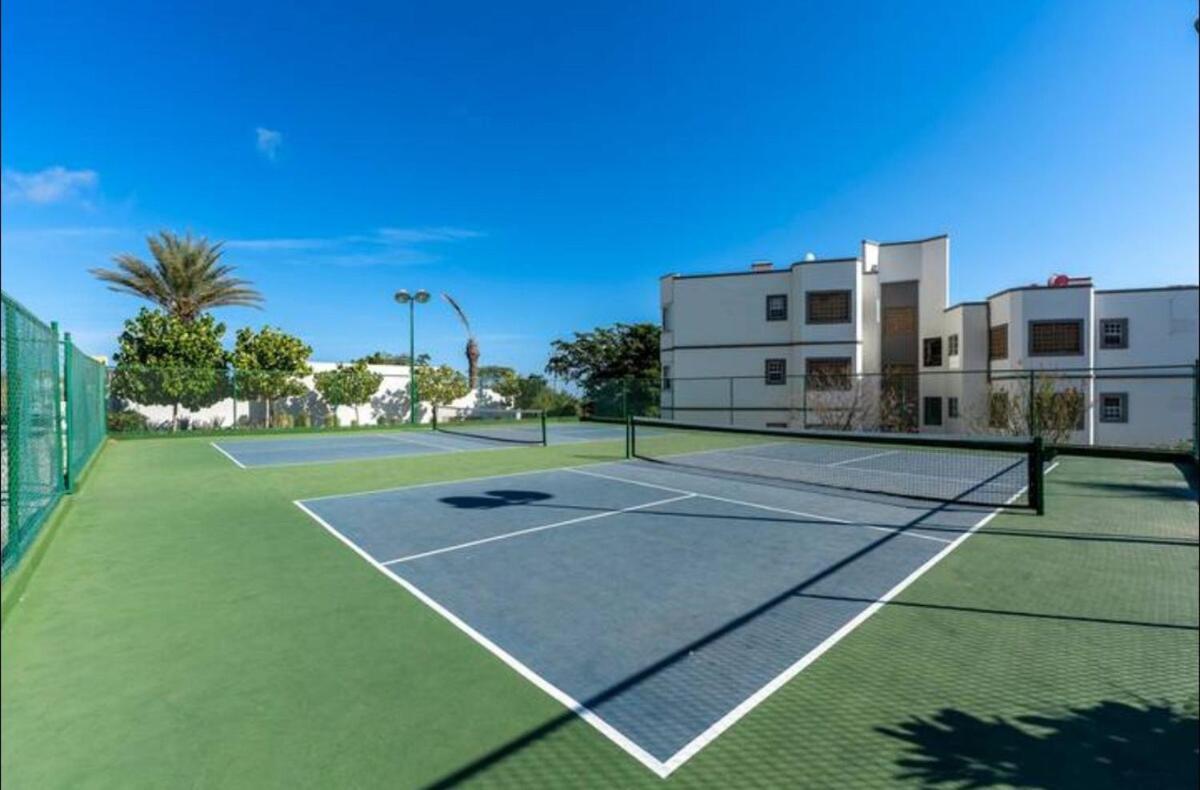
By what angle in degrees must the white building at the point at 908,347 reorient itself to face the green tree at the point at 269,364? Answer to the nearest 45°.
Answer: approximately 45° to its right

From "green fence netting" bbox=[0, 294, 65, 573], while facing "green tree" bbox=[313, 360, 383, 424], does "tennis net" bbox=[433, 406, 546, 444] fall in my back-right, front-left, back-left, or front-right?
front-right

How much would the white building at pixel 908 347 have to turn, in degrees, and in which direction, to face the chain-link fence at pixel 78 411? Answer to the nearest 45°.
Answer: approximately 45° to its right

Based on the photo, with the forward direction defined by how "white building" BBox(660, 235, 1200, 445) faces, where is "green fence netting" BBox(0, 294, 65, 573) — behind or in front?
in front

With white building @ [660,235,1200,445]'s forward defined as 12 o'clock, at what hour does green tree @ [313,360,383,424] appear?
The green tree is roughly at 2 o'clock from the white building.

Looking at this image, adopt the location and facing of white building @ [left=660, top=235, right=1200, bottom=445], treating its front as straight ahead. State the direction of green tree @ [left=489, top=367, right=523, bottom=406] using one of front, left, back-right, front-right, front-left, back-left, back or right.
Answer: right

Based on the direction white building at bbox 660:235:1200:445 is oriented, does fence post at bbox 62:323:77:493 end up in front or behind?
in front

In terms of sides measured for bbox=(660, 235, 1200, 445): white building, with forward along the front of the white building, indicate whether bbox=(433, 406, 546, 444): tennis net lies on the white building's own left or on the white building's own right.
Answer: on the white building's own right

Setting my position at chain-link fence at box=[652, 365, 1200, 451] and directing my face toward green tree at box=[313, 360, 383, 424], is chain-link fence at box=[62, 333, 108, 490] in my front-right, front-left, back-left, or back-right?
front-left

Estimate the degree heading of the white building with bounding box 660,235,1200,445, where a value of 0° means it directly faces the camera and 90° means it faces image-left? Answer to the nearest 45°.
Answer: approximately 0°

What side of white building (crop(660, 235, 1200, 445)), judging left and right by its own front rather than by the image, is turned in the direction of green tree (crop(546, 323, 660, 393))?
right

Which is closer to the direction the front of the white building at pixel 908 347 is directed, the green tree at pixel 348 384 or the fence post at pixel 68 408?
the fence post

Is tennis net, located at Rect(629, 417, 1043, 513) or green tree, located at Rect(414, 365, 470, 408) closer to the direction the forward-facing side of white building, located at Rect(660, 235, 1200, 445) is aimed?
the tennis net

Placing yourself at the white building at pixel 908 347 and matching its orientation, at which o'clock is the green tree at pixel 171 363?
The green tree is roughly at 2 o'clock from the white building.

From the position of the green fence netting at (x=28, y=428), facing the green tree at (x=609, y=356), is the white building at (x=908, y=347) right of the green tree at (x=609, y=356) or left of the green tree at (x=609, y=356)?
right

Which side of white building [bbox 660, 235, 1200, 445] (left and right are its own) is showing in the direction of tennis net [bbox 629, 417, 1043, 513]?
front

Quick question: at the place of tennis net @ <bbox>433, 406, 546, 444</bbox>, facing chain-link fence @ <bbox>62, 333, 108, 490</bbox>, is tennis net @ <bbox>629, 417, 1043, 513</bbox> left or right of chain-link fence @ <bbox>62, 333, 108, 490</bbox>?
left
